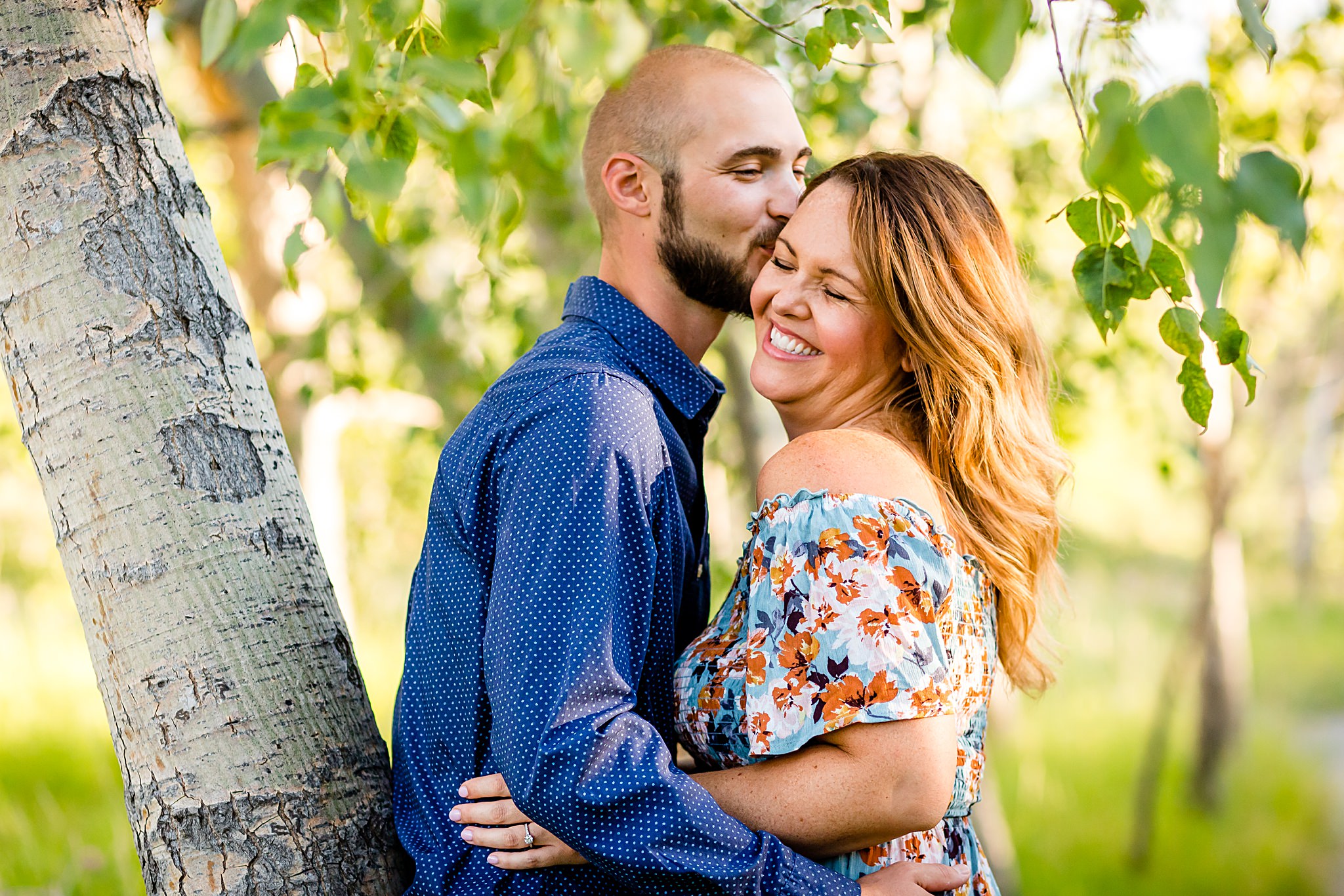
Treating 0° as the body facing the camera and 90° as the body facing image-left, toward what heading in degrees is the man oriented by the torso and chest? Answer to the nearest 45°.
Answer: approximately 270°

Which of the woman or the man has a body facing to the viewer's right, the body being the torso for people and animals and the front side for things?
the man

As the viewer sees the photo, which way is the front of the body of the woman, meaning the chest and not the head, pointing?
to the viewer's left

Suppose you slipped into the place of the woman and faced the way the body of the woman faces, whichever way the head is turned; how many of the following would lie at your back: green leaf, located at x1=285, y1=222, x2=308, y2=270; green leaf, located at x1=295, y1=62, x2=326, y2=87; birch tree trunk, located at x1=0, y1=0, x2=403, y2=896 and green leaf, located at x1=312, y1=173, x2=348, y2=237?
0

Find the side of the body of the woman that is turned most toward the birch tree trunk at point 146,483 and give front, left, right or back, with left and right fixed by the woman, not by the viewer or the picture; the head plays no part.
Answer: front

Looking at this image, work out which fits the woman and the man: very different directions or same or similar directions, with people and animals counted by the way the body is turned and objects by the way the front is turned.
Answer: very different directions

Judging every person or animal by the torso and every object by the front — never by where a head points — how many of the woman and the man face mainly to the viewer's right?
1

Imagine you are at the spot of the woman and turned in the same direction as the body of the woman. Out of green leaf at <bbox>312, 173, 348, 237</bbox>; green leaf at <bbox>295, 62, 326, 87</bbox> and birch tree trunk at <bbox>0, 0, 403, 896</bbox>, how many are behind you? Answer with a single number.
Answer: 0

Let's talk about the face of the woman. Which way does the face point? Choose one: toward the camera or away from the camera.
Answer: toward the camera

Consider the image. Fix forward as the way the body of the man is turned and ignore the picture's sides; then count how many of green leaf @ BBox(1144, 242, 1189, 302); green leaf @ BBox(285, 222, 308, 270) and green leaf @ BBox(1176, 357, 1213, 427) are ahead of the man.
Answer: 2

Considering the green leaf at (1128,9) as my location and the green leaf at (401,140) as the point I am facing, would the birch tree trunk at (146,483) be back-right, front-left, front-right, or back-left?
front-left
